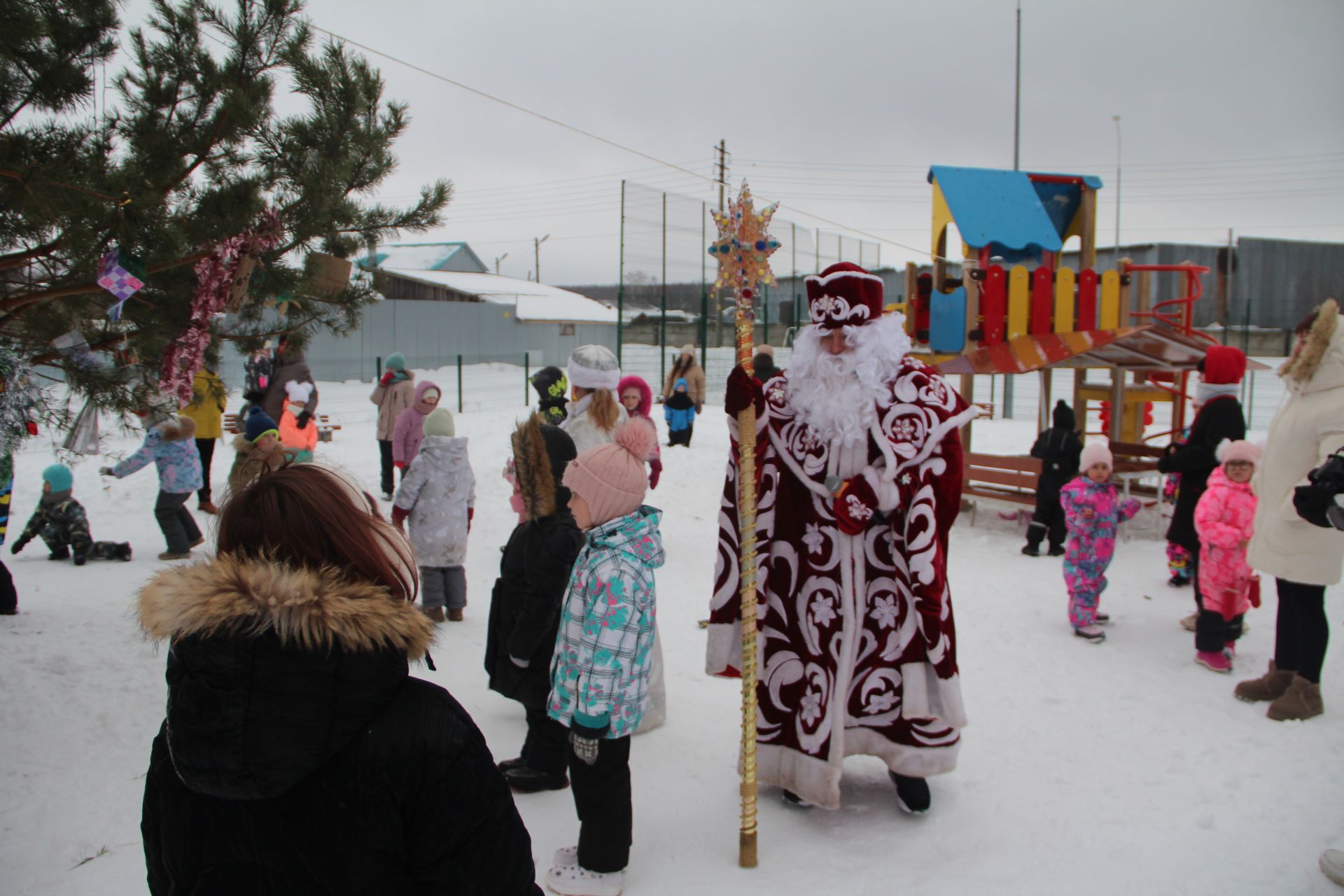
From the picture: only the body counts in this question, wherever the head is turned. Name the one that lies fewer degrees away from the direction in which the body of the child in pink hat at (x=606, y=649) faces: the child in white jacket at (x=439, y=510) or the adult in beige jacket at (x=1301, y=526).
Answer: the child in white jacket

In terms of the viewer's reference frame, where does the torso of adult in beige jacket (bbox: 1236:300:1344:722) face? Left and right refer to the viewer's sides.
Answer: facing to the left of the viewer
